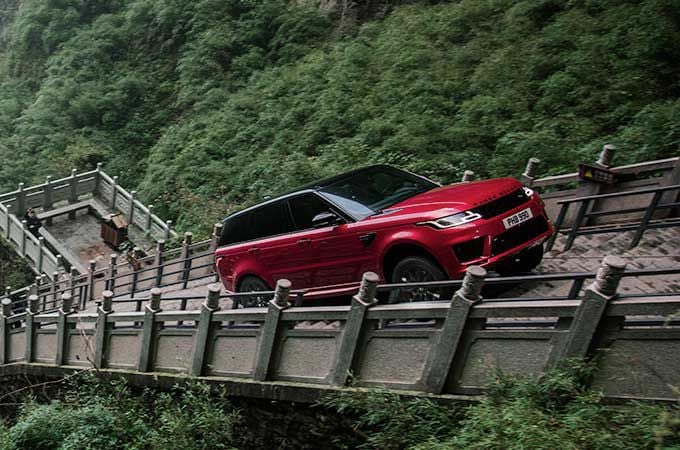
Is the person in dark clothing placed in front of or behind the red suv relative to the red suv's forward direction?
behind

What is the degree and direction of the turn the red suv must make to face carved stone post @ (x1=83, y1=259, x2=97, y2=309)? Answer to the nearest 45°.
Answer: approximately 180°

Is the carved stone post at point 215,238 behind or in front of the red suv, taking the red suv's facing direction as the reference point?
behind

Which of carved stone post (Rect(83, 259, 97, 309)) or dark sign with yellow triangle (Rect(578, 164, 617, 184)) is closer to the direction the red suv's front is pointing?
the dark sign with yellow triangle

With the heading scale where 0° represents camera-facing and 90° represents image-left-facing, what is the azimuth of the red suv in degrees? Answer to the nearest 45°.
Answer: approximately 315°

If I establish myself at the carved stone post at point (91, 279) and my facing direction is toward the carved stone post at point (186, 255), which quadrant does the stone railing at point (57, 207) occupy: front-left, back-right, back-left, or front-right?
back-left

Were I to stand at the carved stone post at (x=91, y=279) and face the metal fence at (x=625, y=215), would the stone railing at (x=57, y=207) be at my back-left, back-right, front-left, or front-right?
back-left

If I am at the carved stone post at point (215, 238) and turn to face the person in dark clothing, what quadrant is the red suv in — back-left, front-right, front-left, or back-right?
back-left

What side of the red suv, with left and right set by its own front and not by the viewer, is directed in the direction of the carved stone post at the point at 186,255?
back

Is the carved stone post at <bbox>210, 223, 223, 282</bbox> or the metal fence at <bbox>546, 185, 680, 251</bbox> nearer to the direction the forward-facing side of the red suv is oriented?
the metal fence

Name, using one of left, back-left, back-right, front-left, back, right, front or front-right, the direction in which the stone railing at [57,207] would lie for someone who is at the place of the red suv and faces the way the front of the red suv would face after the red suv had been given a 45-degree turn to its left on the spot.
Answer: back-left

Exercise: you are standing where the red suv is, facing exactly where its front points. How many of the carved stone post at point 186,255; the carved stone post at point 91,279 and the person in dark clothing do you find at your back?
3
